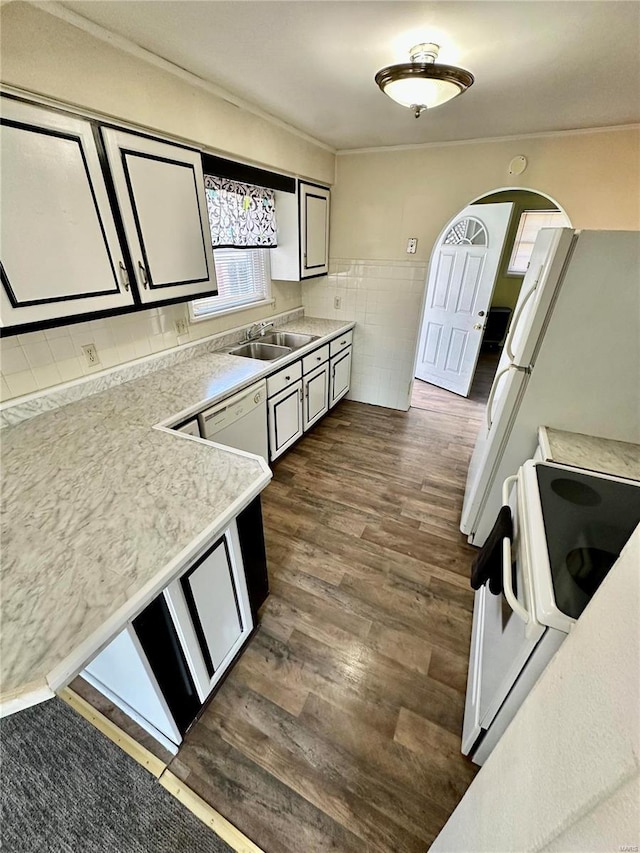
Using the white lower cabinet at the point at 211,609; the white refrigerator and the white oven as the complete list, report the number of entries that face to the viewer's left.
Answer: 2

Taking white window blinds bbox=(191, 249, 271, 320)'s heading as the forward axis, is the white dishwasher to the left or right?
on its right

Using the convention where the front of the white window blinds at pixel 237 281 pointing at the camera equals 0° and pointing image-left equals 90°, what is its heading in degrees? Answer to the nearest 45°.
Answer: approximately 315°

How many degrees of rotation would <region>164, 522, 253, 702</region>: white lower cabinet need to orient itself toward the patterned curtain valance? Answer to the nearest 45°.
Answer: approximately 135° to its left

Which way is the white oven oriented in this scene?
to the viewer's left

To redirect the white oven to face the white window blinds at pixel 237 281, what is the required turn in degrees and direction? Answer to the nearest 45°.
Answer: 0° — it already faces it

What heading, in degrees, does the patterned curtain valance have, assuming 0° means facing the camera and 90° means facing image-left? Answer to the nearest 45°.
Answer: approximately 315°

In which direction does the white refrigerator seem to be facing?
to the viewer's left

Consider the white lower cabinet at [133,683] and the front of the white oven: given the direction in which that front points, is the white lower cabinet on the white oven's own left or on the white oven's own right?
on the white oven's own left
